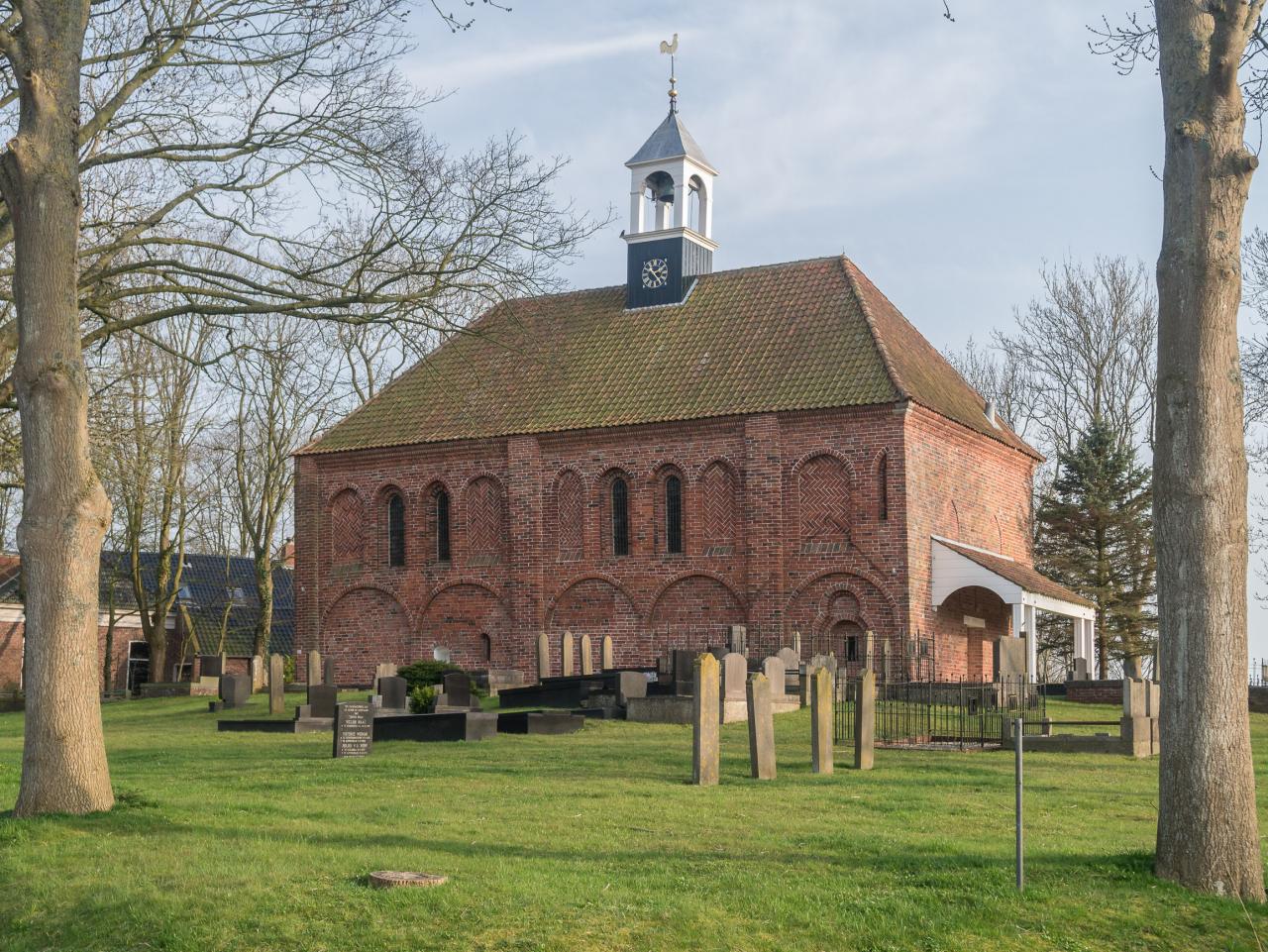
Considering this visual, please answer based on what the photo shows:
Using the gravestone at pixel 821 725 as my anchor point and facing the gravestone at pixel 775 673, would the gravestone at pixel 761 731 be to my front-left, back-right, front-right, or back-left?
back-left

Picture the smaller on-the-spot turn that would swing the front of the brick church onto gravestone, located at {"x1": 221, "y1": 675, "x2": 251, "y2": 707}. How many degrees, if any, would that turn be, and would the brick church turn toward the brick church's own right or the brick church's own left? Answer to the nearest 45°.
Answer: approximately 90° to the brick church's own right

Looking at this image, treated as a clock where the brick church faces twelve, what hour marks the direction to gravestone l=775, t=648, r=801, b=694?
The gravestone is roughly at 1 o'clock from the brick church.

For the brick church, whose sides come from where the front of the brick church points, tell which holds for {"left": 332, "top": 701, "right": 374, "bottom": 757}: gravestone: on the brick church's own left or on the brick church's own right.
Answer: on the brick church's own right

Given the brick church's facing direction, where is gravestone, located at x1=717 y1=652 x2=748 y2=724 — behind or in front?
in front

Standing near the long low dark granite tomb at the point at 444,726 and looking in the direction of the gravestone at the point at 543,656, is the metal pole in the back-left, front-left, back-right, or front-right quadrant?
back-right

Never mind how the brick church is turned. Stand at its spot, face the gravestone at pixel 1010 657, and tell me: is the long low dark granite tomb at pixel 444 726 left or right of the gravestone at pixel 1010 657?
right

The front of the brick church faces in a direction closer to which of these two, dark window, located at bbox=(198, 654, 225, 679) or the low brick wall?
the low brick wall

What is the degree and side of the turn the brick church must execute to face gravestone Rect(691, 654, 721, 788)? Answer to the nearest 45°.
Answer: approximately 45° to its right

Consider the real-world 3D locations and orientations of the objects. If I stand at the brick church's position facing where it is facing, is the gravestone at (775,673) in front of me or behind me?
in front

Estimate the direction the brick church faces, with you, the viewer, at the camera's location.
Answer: facing the viewer and to the right of the viewer
